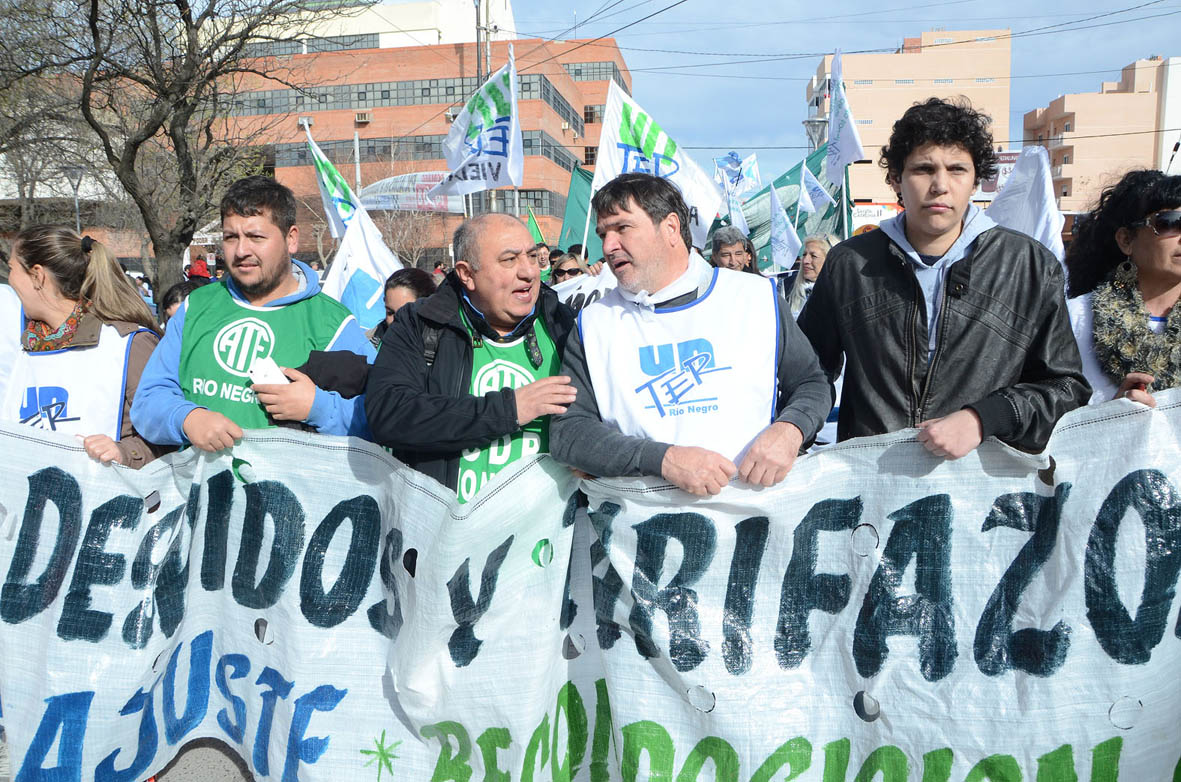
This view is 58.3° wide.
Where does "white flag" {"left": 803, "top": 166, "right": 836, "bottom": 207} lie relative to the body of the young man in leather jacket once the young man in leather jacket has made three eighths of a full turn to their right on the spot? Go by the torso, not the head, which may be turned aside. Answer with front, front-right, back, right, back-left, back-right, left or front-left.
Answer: front-right

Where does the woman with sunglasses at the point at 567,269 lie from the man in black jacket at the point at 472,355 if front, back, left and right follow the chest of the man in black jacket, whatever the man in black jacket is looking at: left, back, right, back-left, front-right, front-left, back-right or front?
back-left

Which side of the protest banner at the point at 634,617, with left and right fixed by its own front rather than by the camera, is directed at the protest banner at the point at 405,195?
back

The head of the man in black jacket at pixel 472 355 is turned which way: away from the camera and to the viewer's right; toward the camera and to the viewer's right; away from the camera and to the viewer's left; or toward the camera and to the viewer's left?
toward the camera and to the viewer's right

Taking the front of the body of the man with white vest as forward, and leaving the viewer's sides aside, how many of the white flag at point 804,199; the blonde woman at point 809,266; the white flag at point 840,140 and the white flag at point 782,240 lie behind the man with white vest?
4

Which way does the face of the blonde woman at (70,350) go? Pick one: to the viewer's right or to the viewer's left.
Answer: to the viewer's left
